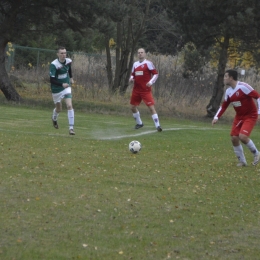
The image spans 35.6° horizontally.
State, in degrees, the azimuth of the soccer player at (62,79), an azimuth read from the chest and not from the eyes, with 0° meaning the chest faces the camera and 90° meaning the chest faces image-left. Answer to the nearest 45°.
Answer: approximately 315°

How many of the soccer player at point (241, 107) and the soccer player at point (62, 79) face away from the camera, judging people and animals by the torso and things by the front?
0

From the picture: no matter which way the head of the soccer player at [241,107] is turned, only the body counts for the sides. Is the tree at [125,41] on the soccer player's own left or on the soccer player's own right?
on the soccer player's own right

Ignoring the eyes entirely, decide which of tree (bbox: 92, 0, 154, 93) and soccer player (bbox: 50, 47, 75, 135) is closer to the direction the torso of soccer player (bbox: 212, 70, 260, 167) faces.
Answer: the soccer player

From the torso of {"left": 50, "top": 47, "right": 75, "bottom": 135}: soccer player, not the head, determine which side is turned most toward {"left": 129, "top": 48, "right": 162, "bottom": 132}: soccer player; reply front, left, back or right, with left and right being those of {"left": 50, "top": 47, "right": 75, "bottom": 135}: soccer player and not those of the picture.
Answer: left

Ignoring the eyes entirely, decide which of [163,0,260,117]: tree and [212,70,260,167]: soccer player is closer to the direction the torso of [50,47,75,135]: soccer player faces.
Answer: the soccer player

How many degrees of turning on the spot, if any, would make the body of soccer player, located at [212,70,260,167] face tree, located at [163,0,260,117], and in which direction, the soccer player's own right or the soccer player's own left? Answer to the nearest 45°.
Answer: approximately 135° to the soccer player's own right

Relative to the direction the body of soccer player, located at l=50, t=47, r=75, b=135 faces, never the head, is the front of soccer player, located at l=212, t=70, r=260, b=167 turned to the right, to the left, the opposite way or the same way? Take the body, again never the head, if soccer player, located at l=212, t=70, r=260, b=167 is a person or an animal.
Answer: to the right

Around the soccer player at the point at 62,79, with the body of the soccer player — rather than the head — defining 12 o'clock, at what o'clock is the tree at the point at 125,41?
The tree is roughly at 8 o'clock from the soccer player.

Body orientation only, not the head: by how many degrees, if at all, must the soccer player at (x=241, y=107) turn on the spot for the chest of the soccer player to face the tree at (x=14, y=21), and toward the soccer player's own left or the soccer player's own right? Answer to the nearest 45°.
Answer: approximately 90° to the soccer player's own right

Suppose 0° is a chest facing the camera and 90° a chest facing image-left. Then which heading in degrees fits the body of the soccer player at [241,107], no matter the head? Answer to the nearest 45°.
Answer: approximately 45°
